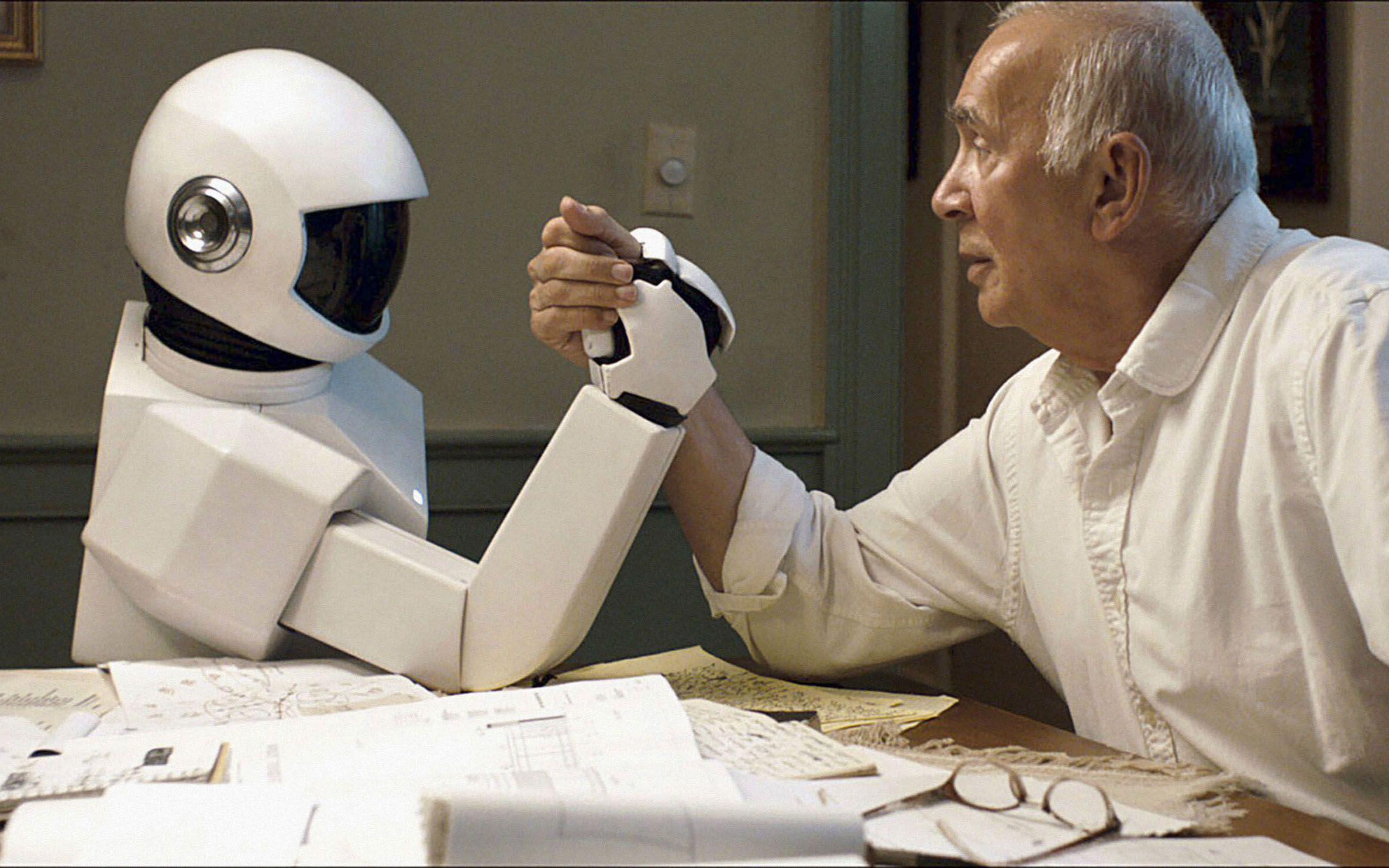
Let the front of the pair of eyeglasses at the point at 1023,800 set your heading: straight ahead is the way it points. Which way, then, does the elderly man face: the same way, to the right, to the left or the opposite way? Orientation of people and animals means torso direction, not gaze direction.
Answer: the opposite way

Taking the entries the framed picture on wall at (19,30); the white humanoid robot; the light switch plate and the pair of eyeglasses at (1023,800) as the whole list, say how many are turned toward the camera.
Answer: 2

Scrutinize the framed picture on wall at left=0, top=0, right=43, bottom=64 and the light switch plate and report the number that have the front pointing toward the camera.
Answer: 2

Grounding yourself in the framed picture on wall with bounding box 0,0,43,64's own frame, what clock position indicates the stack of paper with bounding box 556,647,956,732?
The stack of paper is roughly at 11 o'clock from the framed picture on wall.

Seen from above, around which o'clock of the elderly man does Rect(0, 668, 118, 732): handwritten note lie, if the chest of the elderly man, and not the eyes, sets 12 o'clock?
The handwritten note is roughly at 1 o'clock from the elderly man.

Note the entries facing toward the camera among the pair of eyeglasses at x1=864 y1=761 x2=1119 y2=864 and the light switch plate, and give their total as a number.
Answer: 1

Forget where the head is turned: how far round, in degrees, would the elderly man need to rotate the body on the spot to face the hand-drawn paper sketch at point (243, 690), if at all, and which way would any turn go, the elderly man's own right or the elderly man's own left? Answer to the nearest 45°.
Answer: approximately 45° to the elderly man's own right

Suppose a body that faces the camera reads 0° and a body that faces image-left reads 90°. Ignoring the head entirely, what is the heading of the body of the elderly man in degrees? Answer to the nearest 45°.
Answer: approximately 45°

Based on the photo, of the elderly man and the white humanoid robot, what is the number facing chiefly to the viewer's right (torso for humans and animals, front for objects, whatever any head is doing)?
1

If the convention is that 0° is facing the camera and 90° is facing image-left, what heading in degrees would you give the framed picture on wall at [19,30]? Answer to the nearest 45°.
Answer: approximately 0°
